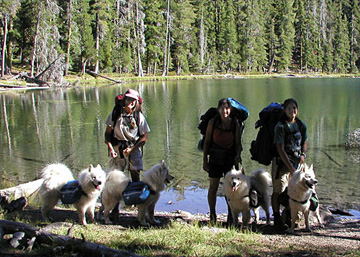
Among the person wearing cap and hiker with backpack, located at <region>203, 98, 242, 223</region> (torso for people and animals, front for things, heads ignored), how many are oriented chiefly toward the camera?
2

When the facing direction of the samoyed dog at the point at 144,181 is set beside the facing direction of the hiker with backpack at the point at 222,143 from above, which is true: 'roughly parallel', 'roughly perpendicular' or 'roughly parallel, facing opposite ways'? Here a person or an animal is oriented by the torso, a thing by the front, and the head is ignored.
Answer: roughly perpendicular

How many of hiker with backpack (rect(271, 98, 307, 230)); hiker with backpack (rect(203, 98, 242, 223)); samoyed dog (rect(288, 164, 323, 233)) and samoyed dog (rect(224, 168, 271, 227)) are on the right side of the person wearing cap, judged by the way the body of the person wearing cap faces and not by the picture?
0

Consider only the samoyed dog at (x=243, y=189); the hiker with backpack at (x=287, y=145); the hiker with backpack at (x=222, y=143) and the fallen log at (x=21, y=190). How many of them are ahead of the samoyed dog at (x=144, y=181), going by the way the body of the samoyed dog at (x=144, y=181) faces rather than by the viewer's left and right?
3

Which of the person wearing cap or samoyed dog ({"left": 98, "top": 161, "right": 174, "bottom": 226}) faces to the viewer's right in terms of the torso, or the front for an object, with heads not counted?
the samoyed dog

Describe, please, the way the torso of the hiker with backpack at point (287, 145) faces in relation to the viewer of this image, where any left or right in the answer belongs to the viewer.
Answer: facing the viewer and to the right of the viewer

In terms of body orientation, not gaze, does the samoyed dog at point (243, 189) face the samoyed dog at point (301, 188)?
no

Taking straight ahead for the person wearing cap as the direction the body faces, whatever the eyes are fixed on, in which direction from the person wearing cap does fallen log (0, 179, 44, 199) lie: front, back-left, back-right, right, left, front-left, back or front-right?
back-right

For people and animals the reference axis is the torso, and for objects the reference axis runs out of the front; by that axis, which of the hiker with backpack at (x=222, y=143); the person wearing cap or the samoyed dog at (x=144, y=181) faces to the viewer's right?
the samoyed dog

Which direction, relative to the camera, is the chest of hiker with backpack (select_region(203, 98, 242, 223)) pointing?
toward the camera

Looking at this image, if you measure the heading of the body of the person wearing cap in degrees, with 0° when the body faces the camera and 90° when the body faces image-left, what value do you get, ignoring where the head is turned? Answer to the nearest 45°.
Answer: approximately 0°

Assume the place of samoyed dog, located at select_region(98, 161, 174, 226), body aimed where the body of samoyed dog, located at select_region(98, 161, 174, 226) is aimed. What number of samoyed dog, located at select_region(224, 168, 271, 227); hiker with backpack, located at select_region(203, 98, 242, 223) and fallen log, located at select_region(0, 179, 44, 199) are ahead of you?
2

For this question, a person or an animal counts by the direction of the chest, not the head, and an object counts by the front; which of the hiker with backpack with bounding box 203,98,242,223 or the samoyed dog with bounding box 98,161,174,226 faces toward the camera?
the hiker with backpack

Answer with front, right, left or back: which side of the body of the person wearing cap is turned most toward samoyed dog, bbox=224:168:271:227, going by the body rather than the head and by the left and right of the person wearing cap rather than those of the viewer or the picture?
left

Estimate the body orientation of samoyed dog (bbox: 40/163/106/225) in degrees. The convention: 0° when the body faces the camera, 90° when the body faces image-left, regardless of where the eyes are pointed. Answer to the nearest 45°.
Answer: approximately 315°

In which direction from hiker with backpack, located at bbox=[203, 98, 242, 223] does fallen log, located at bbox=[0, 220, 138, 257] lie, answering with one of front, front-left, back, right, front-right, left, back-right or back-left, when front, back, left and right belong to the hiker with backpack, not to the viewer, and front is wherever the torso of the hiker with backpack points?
front-right

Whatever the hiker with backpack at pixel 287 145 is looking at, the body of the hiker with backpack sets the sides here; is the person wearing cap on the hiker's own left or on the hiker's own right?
on the hiker's own right

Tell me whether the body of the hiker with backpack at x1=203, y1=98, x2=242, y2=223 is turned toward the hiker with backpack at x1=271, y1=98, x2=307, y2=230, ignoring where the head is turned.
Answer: no

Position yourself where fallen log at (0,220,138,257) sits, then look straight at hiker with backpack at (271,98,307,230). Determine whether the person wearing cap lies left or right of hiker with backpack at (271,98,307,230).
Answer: left

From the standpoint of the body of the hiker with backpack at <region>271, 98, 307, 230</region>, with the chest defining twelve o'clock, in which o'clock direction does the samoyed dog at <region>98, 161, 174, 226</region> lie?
The samoyed dog is roughly at 4 o'clock from the hiker with backpack.
